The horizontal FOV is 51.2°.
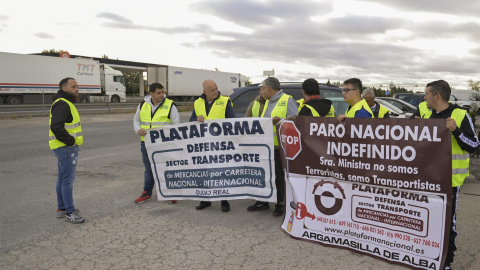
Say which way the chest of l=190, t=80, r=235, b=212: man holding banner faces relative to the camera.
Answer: toward the camera

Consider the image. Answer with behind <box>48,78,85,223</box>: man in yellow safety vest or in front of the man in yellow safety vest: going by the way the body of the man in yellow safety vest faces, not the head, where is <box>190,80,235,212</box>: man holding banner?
in front

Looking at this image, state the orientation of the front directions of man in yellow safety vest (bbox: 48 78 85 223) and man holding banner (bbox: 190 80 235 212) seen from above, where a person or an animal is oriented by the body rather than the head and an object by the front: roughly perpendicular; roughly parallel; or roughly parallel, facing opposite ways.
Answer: roughly perpendicular

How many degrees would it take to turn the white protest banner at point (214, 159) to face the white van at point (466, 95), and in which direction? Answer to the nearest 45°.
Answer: approximately 135° to its left

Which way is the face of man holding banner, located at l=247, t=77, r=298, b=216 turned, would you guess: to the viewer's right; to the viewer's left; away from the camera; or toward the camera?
to the viewer's left

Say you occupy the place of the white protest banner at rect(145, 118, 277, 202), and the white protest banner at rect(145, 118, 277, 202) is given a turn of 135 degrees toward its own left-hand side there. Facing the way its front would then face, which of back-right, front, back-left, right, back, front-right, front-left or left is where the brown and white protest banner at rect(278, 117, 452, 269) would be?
right

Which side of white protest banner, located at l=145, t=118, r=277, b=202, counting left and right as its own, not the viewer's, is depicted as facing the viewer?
front

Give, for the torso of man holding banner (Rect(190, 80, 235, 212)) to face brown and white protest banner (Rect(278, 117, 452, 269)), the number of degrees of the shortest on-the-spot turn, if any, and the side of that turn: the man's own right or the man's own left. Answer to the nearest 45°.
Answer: approximately 45° to the man's own left

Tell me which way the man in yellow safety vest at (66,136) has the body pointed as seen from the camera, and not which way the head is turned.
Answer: to the viewer's right

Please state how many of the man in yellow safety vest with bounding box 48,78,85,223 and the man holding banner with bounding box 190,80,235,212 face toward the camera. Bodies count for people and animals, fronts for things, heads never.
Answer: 1

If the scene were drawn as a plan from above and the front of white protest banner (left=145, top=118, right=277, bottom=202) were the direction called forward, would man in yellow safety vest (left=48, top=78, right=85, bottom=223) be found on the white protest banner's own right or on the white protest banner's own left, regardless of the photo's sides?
on the white protest banner's own right
